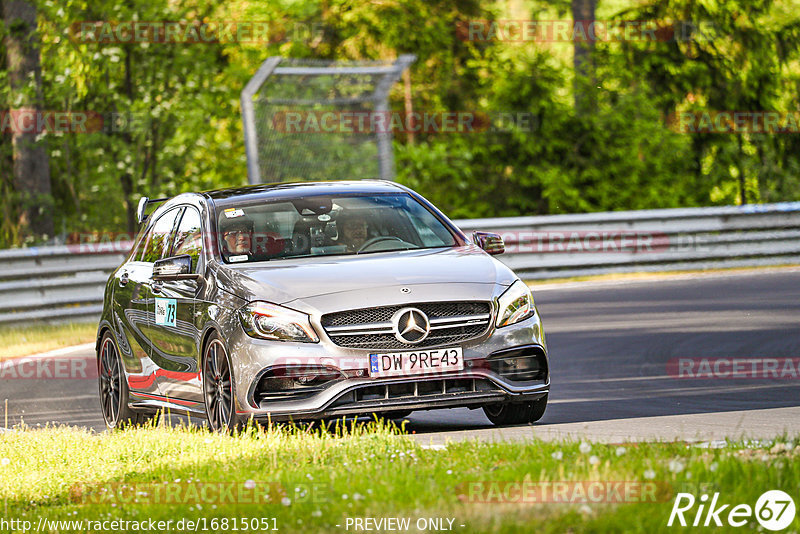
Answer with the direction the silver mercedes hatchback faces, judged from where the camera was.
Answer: facing the viewer and to the right of the viewer

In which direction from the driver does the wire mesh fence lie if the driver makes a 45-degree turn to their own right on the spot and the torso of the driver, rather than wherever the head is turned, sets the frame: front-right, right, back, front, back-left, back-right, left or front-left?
back

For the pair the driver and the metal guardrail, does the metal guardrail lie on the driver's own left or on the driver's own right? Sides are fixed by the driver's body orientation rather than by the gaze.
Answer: on the driver's own left

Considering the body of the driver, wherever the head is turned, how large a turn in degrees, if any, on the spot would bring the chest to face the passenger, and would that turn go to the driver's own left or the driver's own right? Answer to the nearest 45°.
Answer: approximately 135° to the driver's own right

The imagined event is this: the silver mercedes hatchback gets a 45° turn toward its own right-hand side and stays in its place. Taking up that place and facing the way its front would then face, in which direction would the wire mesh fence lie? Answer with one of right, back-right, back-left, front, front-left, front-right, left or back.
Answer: back
